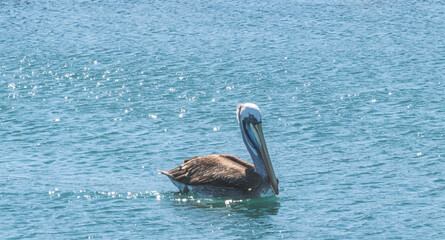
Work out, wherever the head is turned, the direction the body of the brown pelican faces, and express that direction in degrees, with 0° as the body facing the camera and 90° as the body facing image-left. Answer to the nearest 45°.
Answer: approximately 270°
